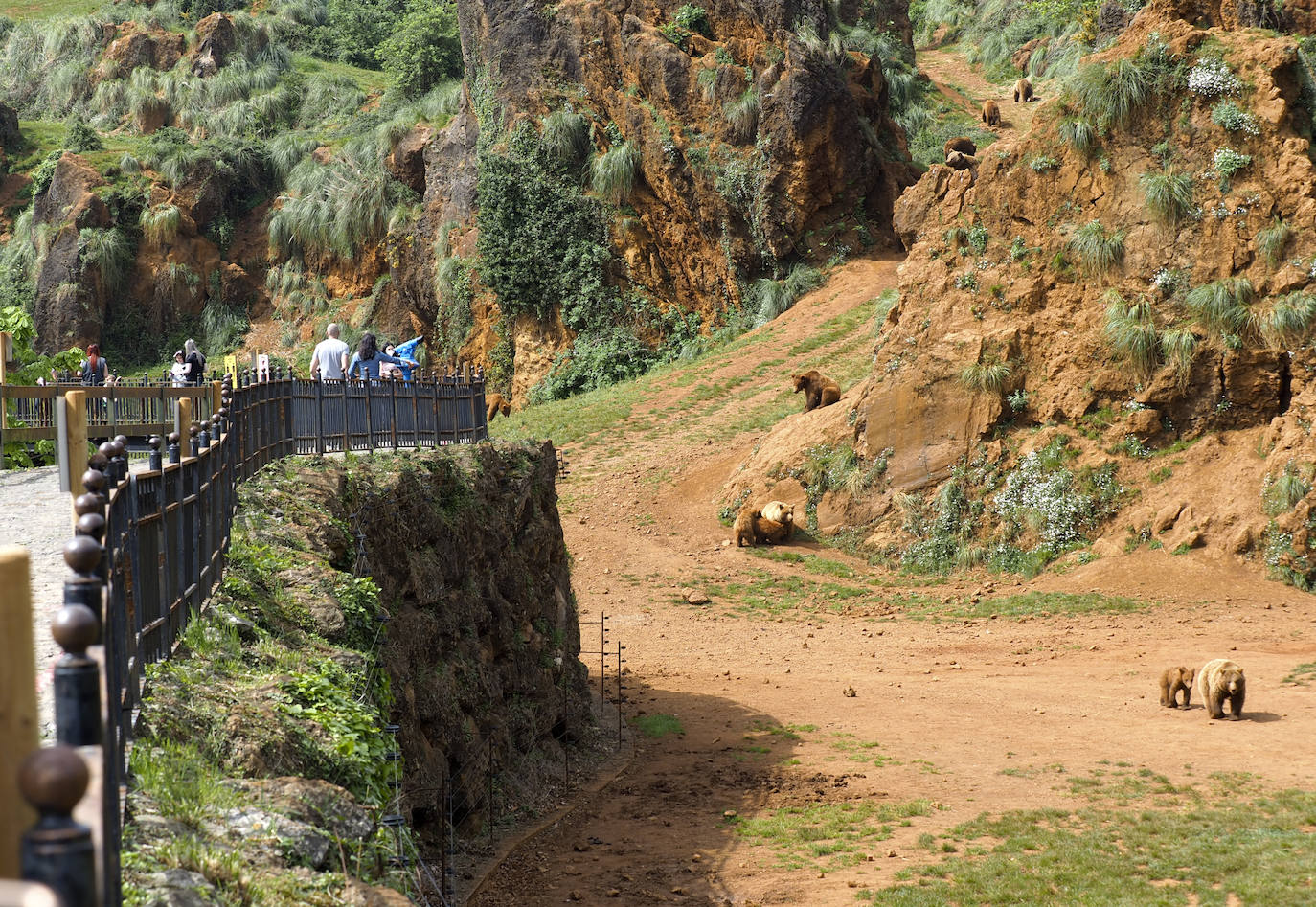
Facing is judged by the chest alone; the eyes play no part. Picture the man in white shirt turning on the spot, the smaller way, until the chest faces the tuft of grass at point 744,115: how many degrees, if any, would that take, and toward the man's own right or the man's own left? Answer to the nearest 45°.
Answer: approximately 45° to the man's own right

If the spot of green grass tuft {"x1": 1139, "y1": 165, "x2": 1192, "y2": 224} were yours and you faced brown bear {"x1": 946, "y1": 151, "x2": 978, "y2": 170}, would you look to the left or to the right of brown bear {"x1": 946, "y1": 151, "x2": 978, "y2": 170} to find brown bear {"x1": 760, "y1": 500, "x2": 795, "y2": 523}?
left

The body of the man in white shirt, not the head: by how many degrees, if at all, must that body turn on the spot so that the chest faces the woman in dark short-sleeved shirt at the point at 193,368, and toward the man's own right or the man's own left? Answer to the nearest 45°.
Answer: approximately 45° to the man's own left

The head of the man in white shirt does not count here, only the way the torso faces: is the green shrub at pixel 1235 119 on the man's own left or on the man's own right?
on the man's own right

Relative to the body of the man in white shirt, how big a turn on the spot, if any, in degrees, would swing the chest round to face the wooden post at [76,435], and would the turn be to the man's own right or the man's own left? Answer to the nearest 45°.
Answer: approximately 180°

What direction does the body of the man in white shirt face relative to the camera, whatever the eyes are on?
away from the camera

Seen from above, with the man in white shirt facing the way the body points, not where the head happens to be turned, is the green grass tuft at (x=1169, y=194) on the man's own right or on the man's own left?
on the man's own right

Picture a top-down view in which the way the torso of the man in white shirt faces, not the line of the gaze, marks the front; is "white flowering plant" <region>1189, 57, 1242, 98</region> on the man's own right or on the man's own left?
on the man's own right

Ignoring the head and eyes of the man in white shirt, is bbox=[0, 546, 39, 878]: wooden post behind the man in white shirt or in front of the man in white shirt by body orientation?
behind

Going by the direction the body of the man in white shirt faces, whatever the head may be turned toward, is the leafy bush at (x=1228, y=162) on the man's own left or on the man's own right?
on the man's own right
